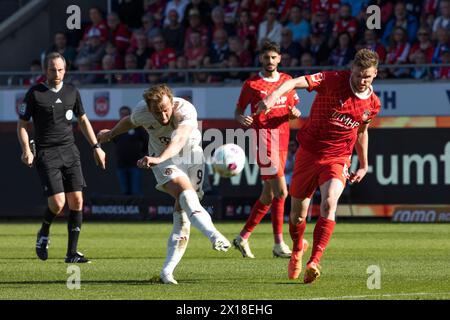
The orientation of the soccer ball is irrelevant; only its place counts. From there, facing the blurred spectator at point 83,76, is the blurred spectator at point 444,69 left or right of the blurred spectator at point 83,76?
right

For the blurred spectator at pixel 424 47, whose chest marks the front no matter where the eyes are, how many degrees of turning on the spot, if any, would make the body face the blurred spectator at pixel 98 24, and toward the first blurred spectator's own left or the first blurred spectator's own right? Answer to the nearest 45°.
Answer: approximately 90° to the first blurred spectator's own right

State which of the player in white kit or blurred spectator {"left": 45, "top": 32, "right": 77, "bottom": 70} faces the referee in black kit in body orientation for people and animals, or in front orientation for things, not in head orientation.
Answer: the blurred spectator

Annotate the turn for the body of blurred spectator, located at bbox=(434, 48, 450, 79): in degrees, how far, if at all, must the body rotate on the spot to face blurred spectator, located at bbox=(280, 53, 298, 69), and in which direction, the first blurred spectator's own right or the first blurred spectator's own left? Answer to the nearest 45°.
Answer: approximately 90° to the first blurred spectator's own right
